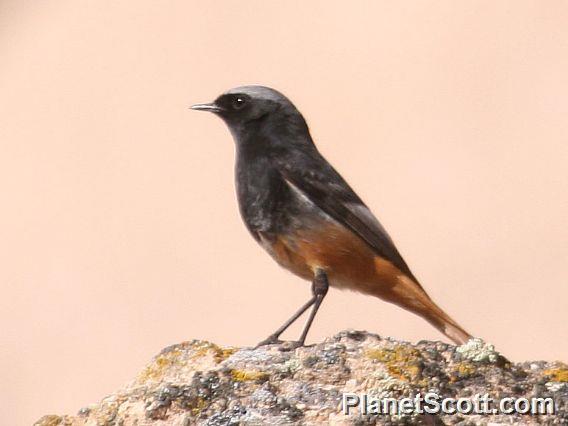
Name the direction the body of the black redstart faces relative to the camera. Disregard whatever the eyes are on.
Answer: to the viewer's left
